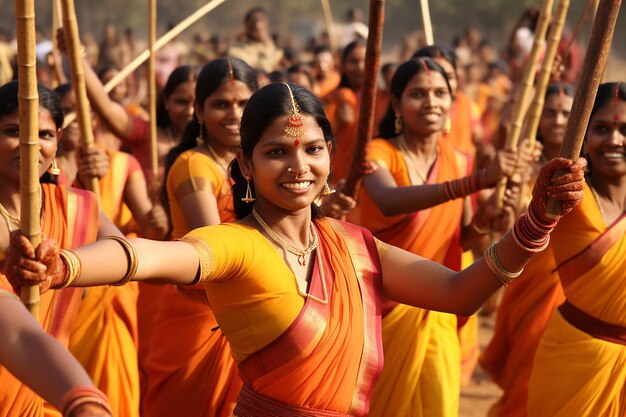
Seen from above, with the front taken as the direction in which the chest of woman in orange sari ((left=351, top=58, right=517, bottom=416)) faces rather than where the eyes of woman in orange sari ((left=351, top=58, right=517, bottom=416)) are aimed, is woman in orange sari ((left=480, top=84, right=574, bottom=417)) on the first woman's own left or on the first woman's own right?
on the first woman's own left

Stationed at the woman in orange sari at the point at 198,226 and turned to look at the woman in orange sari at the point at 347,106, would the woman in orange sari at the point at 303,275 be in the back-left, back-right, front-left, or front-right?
back-right

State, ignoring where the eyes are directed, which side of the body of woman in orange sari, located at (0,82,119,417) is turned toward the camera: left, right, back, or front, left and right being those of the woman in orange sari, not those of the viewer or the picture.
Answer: front

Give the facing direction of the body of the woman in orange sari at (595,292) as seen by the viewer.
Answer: toward the camera

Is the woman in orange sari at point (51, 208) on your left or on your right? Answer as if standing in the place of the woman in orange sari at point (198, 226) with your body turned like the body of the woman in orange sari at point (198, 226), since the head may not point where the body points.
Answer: on your right

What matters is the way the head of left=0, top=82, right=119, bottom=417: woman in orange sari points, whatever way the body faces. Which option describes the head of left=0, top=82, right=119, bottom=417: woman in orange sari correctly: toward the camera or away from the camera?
toward the camera

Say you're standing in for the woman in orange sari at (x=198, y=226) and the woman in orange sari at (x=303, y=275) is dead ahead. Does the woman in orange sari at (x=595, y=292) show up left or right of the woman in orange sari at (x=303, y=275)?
left

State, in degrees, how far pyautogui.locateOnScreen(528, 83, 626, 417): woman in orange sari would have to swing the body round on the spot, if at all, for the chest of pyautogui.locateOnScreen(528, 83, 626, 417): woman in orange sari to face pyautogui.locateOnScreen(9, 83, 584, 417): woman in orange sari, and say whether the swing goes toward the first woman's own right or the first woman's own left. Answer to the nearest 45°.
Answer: approximately 45° to the first woman's own right

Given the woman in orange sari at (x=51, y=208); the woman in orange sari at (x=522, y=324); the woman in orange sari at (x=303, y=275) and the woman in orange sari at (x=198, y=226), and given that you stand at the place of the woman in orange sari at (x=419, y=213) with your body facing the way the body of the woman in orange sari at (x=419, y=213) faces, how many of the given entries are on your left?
1

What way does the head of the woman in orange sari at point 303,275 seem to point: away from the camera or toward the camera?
toward the camera

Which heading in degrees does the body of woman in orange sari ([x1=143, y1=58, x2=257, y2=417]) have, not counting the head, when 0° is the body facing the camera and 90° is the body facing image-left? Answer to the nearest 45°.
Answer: approximately 315°

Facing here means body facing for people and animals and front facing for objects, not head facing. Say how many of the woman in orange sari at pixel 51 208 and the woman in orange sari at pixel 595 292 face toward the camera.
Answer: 2
